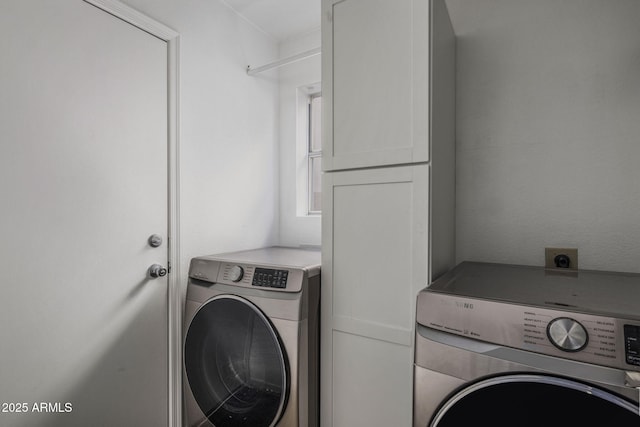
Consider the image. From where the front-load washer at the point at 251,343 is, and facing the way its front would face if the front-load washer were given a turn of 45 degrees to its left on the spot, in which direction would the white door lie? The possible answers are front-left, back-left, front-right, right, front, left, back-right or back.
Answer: right

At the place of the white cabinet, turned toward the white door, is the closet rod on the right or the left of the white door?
right

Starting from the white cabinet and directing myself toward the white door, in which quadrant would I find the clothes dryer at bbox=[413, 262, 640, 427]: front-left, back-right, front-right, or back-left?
back-left

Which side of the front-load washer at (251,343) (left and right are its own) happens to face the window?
back

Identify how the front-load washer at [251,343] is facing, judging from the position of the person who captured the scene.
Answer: facing the viewer and to the left of the viewer

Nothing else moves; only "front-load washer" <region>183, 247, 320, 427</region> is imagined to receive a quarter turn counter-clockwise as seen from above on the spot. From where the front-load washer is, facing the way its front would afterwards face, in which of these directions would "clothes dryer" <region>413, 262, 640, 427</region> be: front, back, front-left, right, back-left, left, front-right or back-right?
front
